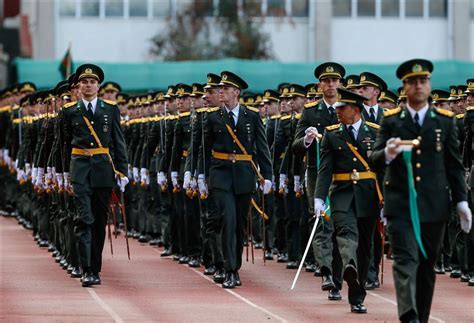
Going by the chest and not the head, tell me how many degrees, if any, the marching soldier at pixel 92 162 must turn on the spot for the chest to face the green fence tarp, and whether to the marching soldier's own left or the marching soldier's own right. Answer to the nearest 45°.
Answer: approximately 180°

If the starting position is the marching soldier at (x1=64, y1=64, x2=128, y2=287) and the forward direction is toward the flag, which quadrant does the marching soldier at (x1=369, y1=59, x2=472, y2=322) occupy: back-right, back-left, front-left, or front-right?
back-right

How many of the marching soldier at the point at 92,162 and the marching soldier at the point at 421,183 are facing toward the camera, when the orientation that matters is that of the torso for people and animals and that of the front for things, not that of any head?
2

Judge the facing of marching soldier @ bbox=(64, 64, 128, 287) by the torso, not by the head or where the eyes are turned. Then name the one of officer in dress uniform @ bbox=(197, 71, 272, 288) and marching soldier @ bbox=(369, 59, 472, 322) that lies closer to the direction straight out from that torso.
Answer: the marching soldier

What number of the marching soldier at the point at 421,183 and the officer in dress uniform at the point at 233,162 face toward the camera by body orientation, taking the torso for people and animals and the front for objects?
2

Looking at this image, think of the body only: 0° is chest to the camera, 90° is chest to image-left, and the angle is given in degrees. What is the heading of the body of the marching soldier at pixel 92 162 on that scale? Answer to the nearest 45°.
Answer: approximately 0°

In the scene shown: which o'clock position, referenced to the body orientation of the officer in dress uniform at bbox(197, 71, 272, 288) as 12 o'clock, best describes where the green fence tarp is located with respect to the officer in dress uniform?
The green fence tarp is roughly at 6 o'clock from the officer in dress uniform.
